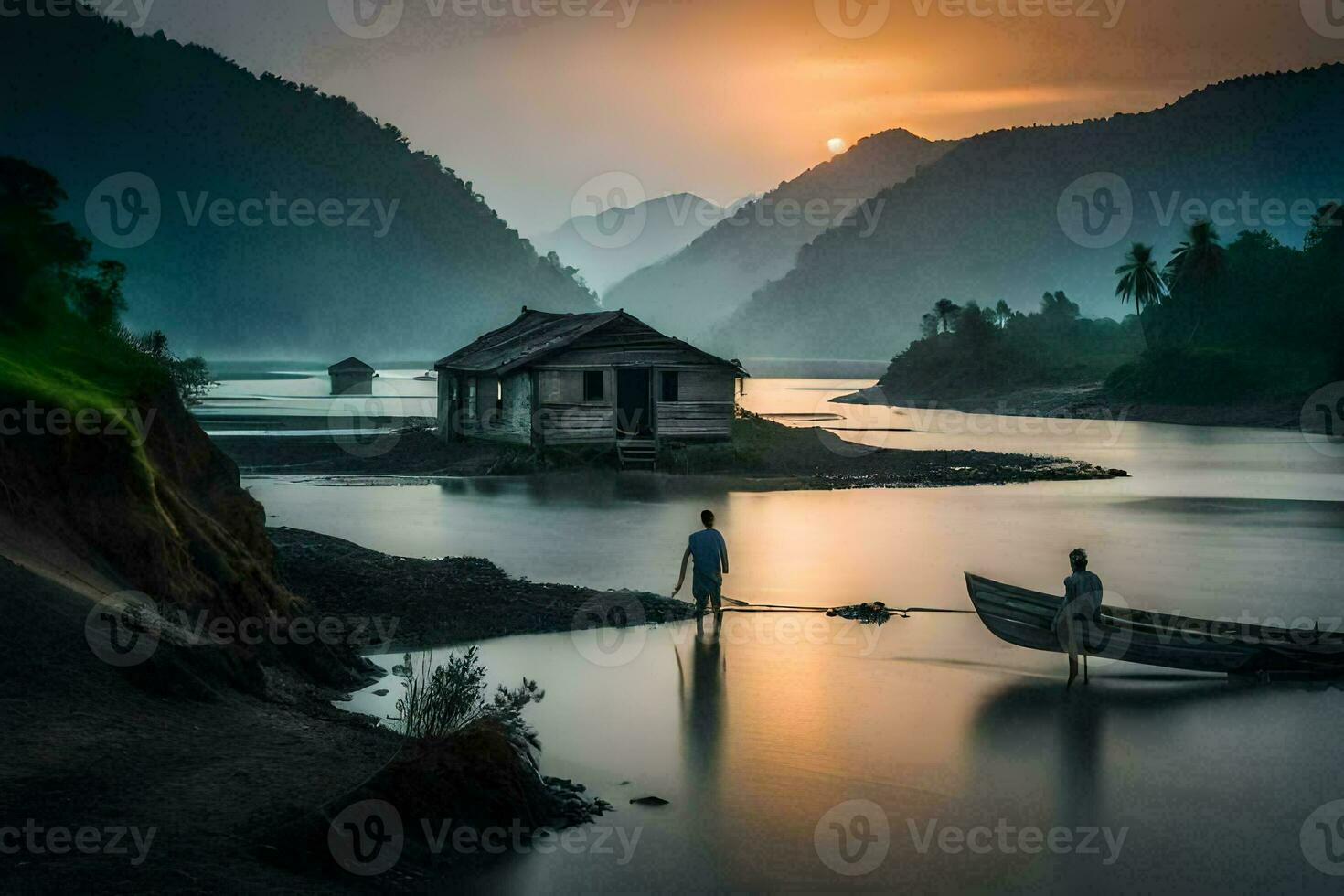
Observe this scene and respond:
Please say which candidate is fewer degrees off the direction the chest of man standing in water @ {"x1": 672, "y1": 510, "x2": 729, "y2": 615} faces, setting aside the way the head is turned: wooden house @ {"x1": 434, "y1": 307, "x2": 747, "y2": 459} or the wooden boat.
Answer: the wooden house

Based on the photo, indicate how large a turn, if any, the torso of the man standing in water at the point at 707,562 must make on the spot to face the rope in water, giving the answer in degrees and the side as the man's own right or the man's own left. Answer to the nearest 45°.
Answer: approximately 45° to the man's own right

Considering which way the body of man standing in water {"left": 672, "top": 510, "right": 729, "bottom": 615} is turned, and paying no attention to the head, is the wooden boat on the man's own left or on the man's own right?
on the man's own right

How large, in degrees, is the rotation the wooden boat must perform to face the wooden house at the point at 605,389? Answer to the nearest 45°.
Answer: approximately 45° to its right

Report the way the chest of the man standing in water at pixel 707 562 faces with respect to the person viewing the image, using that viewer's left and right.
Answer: facing away from the viewer

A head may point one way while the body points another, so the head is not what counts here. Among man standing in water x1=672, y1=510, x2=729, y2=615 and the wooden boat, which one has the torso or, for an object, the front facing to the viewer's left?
the wooden boat

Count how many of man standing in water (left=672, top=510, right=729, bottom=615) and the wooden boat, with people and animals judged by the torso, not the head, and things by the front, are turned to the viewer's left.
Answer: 1

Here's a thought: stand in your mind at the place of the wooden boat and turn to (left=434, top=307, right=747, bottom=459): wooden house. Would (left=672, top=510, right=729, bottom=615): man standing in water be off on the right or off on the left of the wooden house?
left

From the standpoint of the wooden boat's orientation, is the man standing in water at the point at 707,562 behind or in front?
in front

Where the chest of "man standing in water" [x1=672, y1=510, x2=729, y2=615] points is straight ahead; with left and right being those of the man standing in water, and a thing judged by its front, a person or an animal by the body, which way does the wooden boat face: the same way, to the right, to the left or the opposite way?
to the left

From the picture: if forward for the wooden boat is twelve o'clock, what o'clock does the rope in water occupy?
The rope in water is roughly at 1 o'clock from the wooden boat.

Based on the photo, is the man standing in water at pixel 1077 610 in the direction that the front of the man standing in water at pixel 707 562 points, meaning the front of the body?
no

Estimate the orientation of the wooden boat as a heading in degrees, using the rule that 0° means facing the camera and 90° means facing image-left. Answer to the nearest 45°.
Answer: approximately 90°
